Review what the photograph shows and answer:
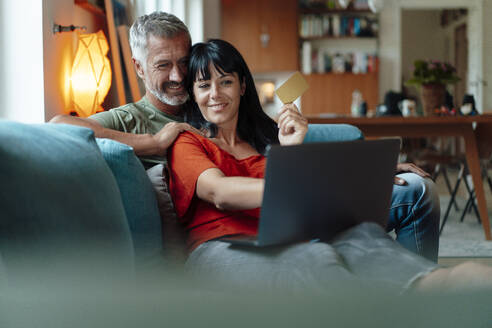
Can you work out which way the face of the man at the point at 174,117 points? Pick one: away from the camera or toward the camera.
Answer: toward the camera

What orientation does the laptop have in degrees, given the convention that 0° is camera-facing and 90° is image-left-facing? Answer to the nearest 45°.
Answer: approximately 135°

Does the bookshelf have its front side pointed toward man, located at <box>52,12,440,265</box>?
yes

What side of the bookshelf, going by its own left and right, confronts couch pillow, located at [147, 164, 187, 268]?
front

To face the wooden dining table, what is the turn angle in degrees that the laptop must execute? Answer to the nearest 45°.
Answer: approximately 45° to its right

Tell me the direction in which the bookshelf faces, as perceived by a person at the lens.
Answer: facing the viewer

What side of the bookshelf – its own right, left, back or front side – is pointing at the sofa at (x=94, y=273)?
front

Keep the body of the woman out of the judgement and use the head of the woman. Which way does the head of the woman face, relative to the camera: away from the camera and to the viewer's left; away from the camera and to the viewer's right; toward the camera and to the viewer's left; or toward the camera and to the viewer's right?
toward the camera and to the viewer's right
